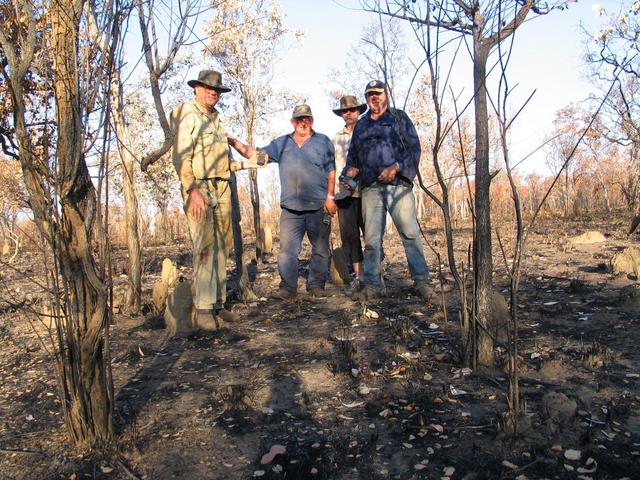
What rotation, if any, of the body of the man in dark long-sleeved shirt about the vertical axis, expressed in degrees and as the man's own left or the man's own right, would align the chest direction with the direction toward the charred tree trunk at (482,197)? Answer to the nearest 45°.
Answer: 0° — they already face it

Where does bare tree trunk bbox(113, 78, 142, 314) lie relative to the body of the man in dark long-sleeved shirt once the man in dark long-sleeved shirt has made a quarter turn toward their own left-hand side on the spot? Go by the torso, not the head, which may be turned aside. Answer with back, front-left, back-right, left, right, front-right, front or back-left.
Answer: back

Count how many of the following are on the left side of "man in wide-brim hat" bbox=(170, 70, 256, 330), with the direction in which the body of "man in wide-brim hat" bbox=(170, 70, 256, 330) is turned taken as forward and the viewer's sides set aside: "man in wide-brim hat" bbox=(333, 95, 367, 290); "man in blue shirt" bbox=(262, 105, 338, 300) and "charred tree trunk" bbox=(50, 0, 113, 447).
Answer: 2

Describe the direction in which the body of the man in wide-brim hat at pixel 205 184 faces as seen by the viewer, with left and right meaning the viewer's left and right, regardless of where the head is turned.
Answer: facing the viewer and to the right of the viewer

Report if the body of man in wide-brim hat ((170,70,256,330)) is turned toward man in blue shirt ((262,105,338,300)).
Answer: no

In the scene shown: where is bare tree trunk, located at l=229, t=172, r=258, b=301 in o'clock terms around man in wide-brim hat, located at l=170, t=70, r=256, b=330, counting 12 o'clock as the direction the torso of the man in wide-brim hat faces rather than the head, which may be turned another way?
The bare tree trunk is roughly at 8 o'clock from the man in wide-brim hat.

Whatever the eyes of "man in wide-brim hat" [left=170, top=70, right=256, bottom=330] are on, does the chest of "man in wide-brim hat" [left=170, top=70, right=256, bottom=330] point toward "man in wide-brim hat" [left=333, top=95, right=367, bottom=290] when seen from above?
no

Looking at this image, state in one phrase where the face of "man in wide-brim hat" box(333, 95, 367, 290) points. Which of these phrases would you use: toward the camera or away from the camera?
toward the camera

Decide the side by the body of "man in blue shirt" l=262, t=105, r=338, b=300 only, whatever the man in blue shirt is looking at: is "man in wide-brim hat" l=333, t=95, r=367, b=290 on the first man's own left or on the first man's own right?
on the first man's own left

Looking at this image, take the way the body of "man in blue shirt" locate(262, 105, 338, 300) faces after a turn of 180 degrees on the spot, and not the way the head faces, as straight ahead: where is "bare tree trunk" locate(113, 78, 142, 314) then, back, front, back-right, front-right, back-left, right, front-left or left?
left

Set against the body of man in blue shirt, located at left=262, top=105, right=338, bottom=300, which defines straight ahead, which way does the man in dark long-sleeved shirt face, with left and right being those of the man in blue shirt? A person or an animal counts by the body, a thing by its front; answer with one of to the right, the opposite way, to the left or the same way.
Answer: the same way

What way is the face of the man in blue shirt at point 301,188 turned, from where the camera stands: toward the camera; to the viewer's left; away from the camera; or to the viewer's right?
toward the camera

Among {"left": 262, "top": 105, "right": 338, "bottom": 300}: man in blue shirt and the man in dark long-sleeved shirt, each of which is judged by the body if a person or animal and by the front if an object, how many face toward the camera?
2

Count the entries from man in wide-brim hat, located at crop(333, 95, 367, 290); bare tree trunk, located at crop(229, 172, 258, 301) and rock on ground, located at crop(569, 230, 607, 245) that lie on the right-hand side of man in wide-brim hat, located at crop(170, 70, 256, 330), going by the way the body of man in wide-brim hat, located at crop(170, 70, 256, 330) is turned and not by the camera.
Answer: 0

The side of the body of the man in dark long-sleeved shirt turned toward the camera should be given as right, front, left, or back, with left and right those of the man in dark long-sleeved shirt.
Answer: front

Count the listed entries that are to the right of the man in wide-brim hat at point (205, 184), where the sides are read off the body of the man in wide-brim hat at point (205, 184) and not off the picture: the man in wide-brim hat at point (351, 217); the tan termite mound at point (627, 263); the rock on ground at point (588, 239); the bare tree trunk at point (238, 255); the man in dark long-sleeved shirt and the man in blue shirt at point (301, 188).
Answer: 0

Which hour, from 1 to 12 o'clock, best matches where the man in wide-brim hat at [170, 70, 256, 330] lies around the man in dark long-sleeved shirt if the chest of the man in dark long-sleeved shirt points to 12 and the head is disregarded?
The man in wide-brim hat is roughly at 2 o'clock from the man in dark long-sleeved shirt.

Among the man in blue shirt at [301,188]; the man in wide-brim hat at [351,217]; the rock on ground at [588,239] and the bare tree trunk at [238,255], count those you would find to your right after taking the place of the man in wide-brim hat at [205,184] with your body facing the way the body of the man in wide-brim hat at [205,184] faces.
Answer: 0

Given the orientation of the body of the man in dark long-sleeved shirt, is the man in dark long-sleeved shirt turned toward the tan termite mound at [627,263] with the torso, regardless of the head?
no
